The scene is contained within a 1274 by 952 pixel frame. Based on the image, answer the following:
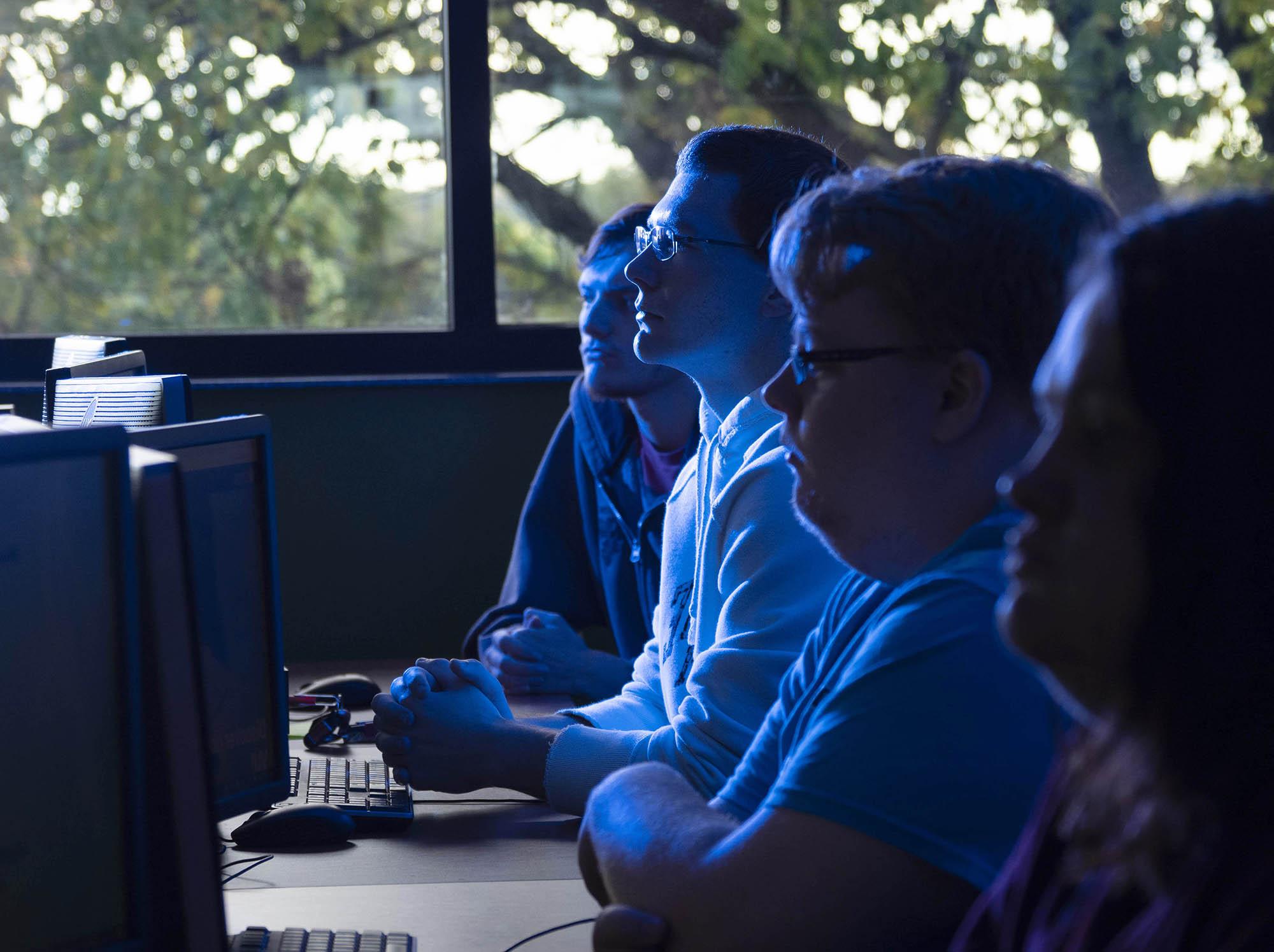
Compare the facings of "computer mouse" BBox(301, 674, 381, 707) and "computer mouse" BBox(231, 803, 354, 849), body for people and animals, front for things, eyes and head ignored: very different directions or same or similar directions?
same or similar directions

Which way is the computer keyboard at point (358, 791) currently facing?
to the viewer's right

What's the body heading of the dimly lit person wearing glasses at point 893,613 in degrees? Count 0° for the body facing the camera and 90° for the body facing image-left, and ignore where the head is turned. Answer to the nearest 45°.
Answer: approximately 90°

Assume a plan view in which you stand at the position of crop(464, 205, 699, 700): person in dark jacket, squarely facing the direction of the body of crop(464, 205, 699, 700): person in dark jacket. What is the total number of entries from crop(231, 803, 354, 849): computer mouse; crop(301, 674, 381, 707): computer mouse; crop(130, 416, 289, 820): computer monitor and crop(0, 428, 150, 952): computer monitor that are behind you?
0

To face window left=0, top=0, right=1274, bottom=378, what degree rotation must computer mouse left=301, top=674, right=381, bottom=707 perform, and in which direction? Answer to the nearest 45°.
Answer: approximately 90° to its right

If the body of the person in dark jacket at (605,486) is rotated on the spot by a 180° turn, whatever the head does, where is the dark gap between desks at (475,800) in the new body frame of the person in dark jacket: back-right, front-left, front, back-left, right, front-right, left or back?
back-right

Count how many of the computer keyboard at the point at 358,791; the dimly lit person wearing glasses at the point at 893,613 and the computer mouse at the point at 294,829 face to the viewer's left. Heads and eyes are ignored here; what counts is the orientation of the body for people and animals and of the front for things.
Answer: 2

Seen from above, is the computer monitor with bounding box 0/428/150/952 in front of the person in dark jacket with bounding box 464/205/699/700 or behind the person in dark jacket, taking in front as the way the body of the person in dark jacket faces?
in front

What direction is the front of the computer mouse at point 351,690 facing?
to the viewer's left

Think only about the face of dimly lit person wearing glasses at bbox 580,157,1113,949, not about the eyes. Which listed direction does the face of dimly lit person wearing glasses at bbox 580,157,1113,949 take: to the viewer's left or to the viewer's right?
to the viewer's left

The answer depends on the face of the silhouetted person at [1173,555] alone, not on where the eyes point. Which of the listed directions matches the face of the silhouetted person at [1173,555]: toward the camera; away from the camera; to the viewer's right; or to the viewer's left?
to the viewer's left

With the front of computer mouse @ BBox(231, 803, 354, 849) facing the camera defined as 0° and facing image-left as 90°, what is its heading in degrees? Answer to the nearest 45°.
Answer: approximately 90°

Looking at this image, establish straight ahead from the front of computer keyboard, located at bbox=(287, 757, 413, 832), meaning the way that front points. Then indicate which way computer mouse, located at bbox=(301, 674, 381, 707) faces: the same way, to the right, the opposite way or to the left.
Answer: the opposite way

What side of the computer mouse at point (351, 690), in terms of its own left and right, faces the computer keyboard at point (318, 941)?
left

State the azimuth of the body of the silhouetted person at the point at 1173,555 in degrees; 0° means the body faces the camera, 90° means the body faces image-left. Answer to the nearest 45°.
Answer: approximately 90°

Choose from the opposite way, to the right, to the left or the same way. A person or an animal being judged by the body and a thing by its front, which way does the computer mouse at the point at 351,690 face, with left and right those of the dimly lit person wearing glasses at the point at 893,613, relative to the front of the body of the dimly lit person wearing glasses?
the same way
